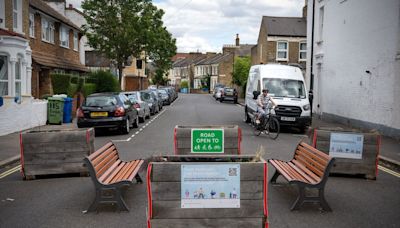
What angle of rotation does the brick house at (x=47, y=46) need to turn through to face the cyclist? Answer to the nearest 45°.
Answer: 0° — it already faces them

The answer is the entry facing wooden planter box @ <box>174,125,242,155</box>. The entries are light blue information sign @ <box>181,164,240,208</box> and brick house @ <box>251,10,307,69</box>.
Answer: the brick house

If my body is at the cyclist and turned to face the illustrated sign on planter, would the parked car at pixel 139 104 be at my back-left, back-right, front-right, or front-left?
back-right

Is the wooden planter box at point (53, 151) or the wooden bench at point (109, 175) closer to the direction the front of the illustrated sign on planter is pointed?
the wooden bench

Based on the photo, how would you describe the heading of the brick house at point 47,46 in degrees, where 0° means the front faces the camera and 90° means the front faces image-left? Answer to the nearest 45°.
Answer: approximately 315°

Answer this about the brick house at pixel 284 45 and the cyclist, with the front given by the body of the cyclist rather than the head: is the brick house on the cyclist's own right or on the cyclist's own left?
on the cyclist's own left

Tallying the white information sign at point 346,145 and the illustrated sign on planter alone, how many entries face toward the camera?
2

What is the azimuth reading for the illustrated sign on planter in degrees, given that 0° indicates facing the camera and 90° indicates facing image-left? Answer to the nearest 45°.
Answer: approximately 0°

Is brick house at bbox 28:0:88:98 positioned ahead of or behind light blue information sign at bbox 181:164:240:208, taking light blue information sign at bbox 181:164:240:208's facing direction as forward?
behind
